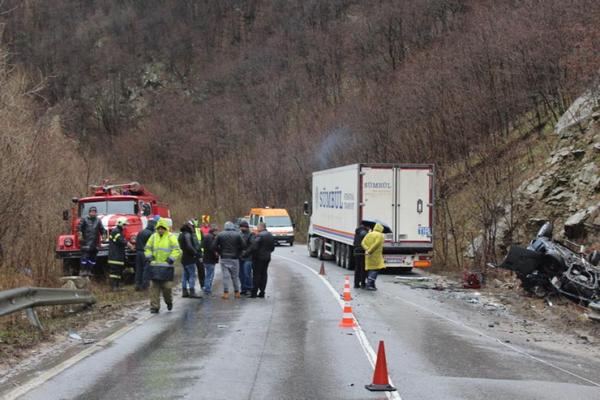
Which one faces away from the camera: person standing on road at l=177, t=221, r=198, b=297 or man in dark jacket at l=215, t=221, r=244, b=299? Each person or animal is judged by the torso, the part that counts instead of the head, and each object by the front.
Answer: the man in dark jacket

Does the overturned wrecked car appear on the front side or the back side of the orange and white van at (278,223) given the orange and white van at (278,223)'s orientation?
on the front side

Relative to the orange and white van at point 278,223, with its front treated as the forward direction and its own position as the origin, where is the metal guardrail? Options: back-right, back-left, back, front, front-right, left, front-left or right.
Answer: front-right

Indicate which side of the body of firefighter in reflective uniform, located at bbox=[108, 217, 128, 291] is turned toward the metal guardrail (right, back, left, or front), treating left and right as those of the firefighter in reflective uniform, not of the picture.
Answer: right

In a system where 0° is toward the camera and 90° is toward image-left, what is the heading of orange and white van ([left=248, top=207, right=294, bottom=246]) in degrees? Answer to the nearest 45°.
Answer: approximately 315°

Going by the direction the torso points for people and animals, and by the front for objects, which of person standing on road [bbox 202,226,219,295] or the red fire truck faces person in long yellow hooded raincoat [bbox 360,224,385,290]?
the person standing on road

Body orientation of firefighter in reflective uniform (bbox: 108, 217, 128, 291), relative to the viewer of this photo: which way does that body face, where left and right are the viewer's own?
facing to the right of the viewer

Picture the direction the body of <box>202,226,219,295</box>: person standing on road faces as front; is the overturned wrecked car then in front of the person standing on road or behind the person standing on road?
in front

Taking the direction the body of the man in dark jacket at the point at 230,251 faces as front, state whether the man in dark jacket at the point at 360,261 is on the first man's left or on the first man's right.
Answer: on the first man's right

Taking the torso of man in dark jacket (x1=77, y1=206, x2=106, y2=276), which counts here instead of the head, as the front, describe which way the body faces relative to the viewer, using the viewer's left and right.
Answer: facing the viewer

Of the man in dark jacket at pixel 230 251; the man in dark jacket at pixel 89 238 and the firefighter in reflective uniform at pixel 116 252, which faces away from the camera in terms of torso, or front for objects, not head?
the man in dark jacket at pixel 230 251

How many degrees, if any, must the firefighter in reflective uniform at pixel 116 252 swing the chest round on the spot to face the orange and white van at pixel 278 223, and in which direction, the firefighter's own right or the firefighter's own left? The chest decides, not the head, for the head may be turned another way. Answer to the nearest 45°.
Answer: approximately 90° to the firefighter's own left

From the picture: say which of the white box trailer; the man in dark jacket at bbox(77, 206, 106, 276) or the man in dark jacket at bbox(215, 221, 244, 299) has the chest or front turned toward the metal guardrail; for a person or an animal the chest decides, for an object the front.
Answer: the man in dark jacket at bbox(77, 206, 106, 276)

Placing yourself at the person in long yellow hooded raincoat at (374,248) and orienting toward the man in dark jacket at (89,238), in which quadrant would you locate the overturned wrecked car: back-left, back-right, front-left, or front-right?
back-left

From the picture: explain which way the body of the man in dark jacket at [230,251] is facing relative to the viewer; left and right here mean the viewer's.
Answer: facing away from the viewer

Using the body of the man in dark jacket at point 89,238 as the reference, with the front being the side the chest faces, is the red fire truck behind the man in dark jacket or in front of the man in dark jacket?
behind

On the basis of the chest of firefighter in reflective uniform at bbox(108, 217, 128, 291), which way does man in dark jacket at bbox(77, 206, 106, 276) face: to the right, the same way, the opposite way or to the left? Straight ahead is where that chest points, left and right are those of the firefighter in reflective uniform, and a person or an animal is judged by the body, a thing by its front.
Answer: to the right
